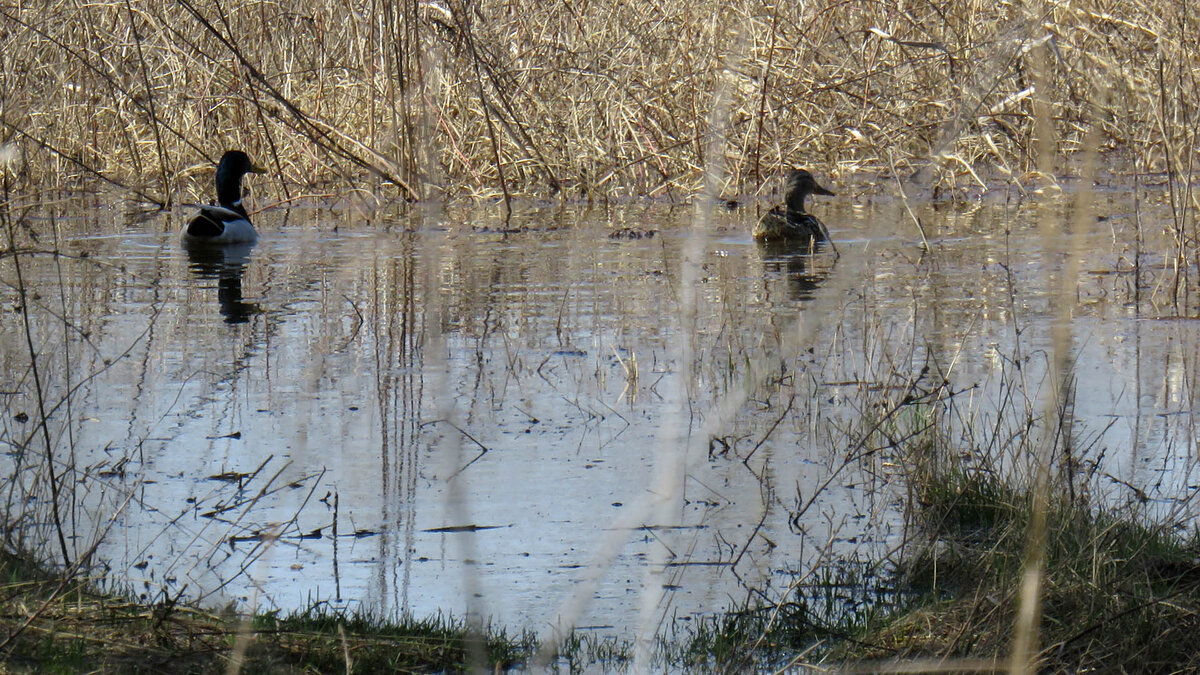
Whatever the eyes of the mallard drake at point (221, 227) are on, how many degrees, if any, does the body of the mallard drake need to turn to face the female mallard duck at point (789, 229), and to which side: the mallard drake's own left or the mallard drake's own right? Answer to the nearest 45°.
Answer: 0° — it already faces it

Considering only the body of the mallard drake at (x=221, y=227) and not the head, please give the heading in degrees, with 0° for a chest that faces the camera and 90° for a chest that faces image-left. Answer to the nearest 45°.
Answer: approximately 270°
